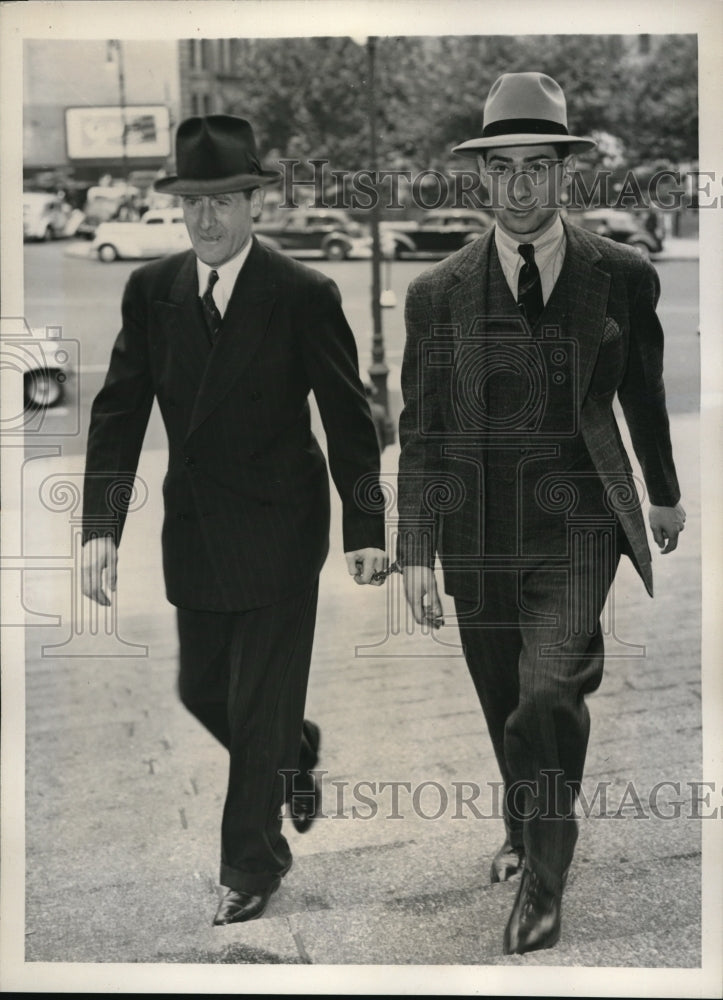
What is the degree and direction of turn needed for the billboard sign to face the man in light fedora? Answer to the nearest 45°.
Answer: approximately 45° to its left

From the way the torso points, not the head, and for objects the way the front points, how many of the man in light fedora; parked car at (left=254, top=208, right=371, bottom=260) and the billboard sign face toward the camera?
2

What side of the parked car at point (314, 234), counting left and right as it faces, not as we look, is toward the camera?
left

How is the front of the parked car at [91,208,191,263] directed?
to the viewer's left

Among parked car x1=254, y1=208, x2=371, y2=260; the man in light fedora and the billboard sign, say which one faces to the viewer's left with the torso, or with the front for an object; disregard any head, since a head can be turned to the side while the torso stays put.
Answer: the parked car

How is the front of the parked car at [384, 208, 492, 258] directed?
to the viewer's left

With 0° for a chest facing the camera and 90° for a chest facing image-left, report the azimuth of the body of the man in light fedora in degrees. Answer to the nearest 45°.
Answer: approximately 0°

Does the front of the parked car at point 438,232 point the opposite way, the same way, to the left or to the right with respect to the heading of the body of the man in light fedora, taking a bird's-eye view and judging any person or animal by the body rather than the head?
to the right

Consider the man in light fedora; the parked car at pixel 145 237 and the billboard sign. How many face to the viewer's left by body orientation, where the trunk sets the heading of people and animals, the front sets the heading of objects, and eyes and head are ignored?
1

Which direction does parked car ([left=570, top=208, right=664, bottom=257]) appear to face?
to the viewer's left
